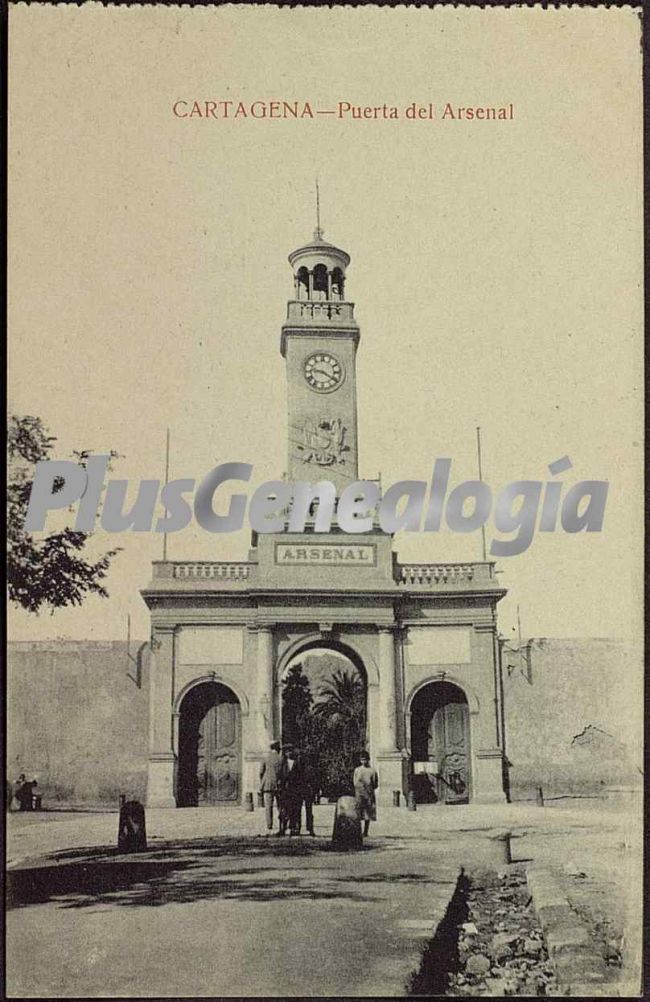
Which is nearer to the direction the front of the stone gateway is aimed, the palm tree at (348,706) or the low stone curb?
the low stone curb

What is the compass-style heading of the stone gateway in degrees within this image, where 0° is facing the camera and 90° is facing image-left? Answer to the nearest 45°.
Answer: approximately 0°

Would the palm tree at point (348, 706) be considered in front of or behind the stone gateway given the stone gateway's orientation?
behind

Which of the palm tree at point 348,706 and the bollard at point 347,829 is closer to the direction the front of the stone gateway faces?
the bollard

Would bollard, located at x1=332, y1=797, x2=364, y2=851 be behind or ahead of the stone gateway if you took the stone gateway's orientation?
ahead

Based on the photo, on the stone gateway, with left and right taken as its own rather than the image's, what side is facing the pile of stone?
front

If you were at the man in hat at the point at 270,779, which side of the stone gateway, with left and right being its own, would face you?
front

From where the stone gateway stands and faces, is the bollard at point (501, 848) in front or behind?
in front
